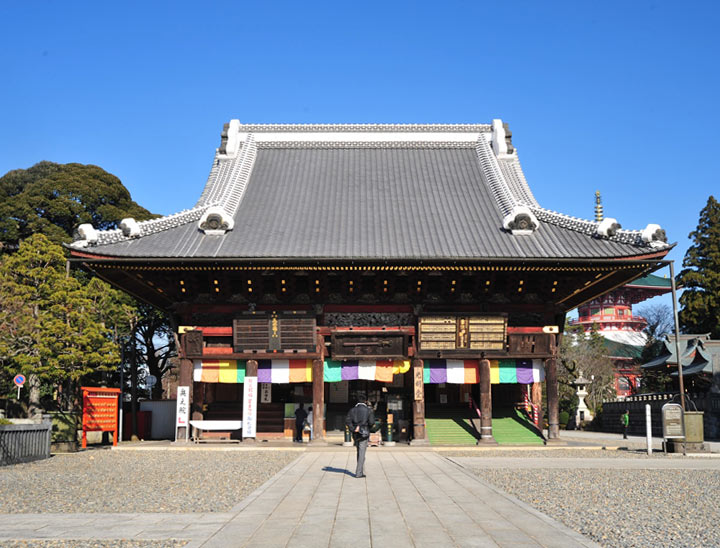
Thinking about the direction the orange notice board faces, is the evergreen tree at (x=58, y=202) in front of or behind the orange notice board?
behind

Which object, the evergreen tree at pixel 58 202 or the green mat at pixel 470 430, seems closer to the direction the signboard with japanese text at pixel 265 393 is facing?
the green mat

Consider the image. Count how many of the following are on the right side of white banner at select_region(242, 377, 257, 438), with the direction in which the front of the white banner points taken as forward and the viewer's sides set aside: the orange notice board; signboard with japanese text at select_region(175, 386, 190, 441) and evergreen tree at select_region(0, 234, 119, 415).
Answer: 3

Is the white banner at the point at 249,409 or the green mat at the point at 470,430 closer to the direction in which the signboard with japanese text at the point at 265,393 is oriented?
the white banner

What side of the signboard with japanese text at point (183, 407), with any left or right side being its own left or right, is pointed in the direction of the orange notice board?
right

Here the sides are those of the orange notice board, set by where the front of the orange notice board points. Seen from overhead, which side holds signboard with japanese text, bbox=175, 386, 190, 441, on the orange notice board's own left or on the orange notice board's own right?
on the orange notice board's own left

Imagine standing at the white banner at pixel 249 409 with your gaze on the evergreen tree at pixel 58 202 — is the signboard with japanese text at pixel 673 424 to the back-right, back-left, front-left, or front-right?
back-right
